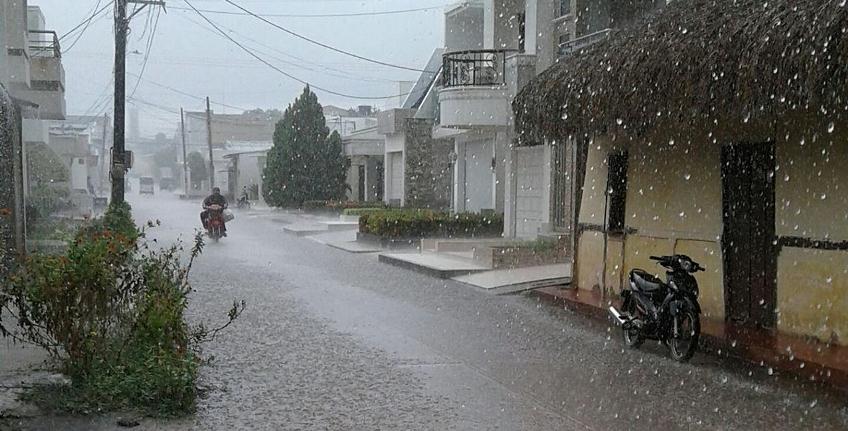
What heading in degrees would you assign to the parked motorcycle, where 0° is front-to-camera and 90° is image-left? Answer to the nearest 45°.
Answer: approximately 315°

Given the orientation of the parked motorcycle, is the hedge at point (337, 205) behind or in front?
behind

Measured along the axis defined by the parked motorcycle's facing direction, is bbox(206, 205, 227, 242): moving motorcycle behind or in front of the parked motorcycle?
behind

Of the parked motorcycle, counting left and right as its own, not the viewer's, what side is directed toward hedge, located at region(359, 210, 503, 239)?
back

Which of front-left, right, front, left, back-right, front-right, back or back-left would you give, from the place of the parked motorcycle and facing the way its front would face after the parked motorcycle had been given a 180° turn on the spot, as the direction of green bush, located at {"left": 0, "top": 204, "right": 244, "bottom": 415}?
left

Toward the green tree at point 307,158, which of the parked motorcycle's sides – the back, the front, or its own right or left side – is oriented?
back

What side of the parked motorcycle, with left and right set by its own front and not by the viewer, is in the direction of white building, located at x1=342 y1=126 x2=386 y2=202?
back
